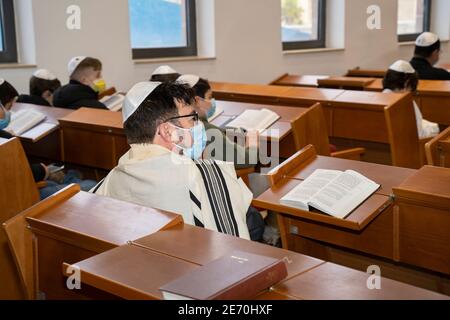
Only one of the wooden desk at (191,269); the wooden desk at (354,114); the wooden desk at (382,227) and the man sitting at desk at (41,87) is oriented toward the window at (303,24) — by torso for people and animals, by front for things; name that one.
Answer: the man sitting at desk

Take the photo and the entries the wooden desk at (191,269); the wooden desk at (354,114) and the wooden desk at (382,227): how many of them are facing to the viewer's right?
0

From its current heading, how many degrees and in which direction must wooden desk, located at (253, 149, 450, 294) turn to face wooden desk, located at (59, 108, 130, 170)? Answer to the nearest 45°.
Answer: approximately 90° to its right

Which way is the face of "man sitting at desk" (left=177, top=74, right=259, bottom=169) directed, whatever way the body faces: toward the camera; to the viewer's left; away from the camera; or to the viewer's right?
to the viewer's right

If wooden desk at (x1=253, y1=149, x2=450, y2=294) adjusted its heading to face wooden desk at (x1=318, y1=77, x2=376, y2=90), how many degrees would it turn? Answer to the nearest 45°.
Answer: approximately 135° to its right

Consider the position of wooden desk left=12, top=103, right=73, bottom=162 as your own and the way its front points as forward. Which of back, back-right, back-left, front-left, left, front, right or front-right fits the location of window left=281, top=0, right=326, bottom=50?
back

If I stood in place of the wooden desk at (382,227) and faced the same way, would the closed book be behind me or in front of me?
in front

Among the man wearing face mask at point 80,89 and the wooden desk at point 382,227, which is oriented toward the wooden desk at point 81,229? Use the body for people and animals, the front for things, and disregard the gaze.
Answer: the wooden desk at point 382,227

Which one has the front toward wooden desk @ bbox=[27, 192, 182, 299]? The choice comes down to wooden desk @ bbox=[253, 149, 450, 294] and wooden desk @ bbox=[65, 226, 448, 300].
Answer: wooden desk @ bbox=[253, 149, 450, 294]

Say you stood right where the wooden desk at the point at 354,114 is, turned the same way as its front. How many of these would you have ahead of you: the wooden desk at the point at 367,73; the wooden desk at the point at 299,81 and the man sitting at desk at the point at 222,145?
1
